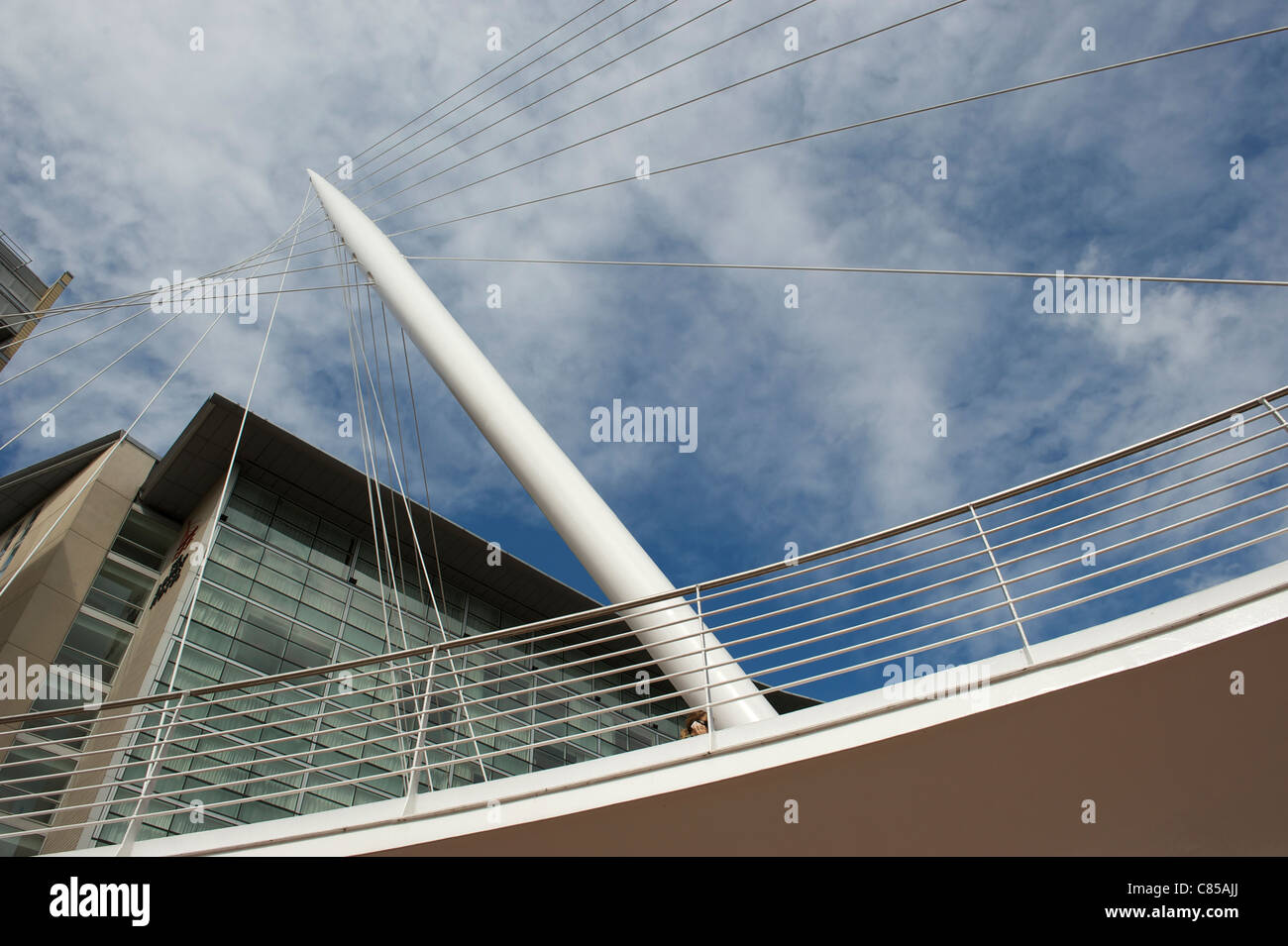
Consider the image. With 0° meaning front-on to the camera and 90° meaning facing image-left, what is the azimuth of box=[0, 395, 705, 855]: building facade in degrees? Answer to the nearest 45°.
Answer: approximately 315°

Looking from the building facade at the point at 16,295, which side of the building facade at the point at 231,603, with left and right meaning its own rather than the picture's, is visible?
back
